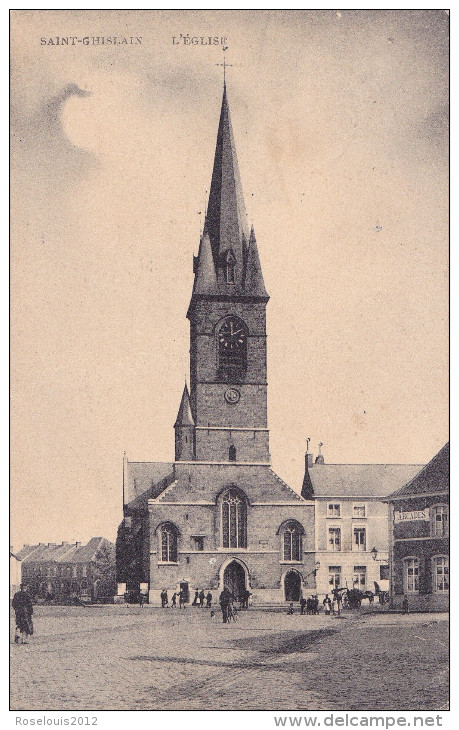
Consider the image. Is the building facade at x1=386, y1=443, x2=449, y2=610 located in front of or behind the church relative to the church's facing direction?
in front

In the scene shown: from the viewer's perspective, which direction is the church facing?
toward the camera
